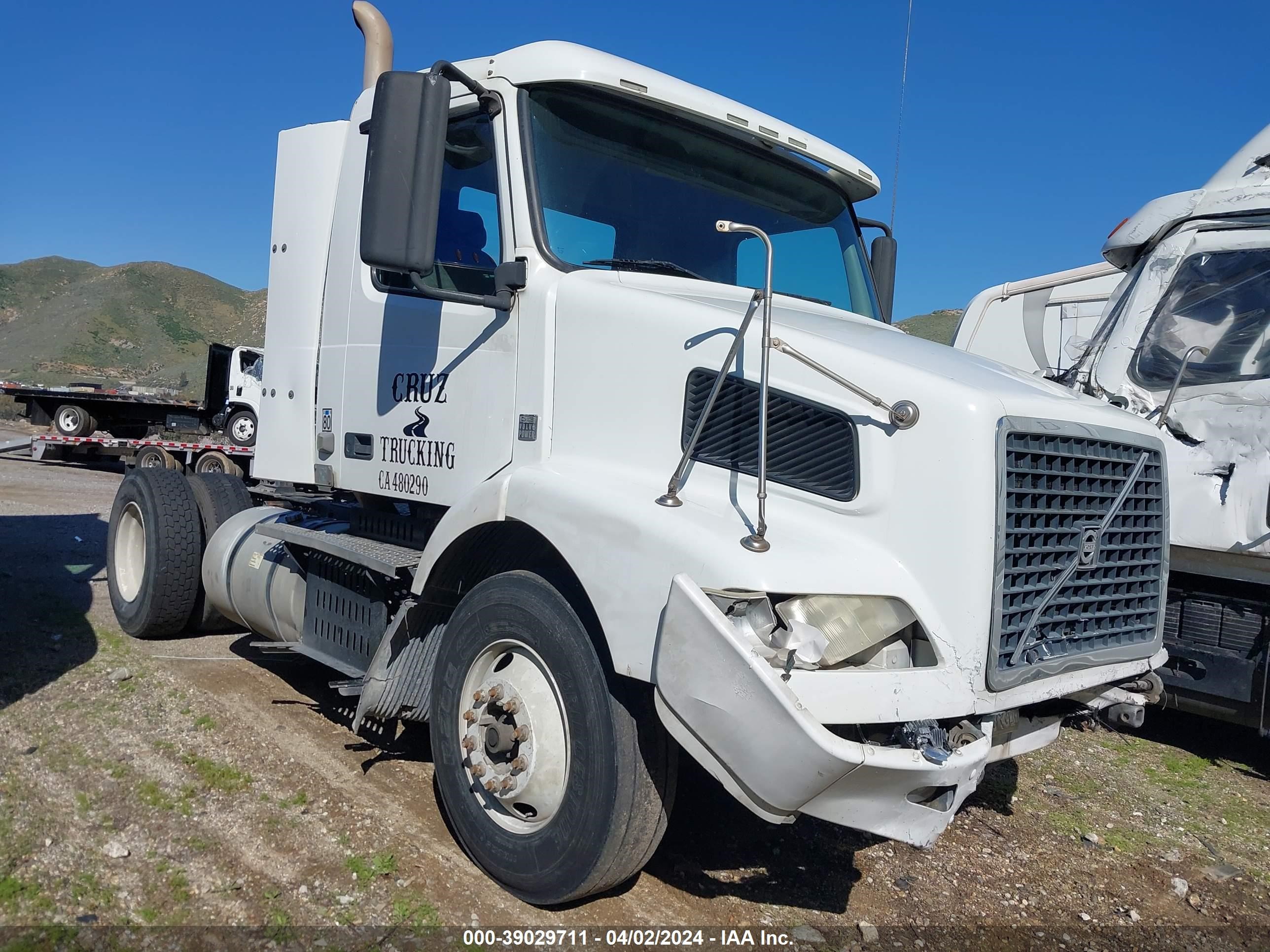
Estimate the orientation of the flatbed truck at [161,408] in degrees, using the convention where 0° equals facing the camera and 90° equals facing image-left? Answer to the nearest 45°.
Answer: approximately 270°

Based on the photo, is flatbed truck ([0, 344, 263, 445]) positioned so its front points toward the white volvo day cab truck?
no

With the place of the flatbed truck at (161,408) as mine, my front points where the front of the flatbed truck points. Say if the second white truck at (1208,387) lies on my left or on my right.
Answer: on my right

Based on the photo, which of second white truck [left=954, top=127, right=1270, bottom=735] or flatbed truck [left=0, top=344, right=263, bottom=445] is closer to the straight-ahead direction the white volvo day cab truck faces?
the second white truck

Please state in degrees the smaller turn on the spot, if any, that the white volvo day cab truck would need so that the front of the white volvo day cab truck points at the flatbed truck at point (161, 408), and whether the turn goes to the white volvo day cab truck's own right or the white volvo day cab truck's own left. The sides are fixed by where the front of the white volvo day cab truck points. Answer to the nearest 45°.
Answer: approximately 180°

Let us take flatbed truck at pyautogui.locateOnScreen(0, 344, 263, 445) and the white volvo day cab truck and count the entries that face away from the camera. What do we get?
0

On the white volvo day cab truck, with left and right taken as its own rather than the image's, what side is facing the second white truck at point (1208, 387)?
left
